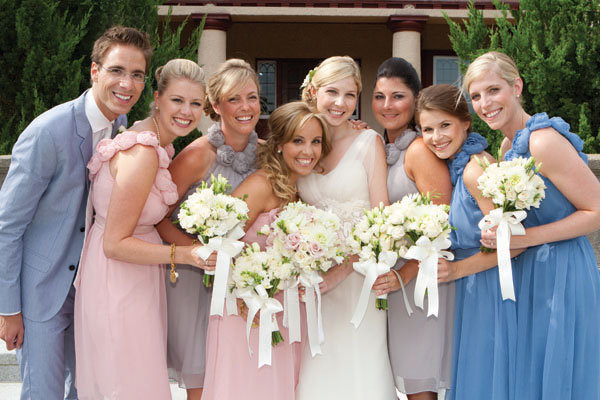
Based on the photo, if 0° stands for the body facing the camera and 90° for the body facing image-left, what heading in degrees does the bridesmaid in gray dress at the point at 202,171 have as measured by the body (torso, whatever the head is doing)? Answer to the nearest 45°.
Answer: approximately 315°

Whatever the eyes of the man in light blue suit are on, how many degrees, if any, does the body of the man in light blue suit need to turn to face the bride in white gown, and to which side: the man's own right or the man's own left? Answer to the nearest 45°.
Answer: approximately 45° to the man's own left

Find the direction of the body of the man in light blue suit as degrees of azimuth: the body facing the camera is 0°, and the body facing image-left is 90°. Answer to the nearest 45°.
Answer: approximately 315°
